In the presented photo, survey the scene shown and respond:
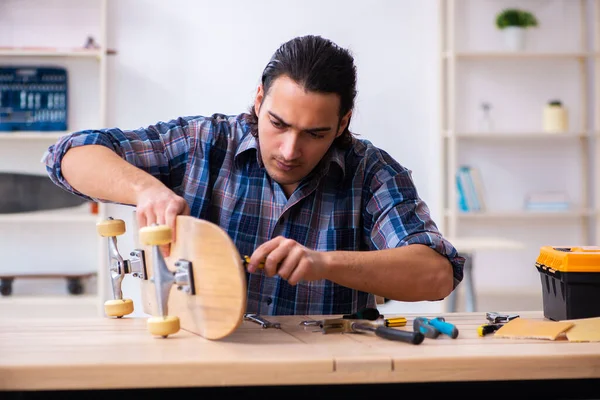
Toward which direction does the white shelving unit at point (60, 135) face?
toward the camera

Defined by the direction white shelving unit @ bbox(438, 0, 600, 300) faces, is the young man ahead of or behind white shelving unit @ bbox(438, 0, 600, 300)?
ahead

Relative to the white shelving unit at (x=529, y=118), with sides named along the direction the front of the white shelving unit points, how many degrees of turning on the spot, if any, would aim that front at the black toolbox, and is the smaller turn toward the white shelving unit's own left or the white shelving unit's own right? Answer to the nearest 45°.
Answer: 0° — it already faces it

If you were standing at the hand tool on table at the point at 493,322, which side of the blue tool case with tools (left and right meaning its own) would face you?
front

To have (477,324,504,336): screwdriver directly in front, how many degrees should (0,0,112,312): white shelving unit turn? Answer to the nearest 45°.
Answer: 0° — it already faces it

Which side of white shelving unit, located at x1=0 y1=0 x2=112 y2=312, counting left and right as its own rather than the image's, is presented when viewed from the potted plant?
left

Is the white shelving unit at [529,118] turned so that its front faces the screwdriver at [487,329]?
yes

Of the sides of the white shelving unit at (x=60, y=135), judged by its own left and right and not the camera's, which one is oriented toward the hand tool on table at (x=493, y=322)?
front

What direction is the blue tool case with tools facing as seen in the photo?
toward the camera

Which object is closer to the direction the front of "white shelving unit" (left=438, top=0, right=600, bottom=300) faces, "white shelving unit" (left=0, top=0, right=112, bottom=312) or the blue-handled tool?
the blue-handled tool

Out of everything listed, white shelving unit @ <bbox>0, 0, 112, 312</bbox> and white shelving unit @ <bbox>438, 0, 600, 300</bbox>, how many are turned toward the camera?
2

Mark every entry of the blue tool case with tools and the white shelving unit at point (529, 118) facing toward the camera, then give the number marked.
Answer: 2

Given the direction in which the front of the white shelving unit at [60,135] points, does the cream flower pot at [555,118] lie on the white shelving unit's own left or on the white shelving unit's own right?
on the white shelving unit's own left

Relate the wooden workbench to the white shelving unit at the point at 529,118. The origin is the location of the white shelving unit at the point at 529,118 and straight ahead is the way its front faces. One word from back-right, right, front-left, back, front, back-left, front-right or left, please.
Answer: front

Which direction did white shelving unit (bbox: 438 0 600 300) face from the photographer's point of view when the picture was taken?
facing the viewer
